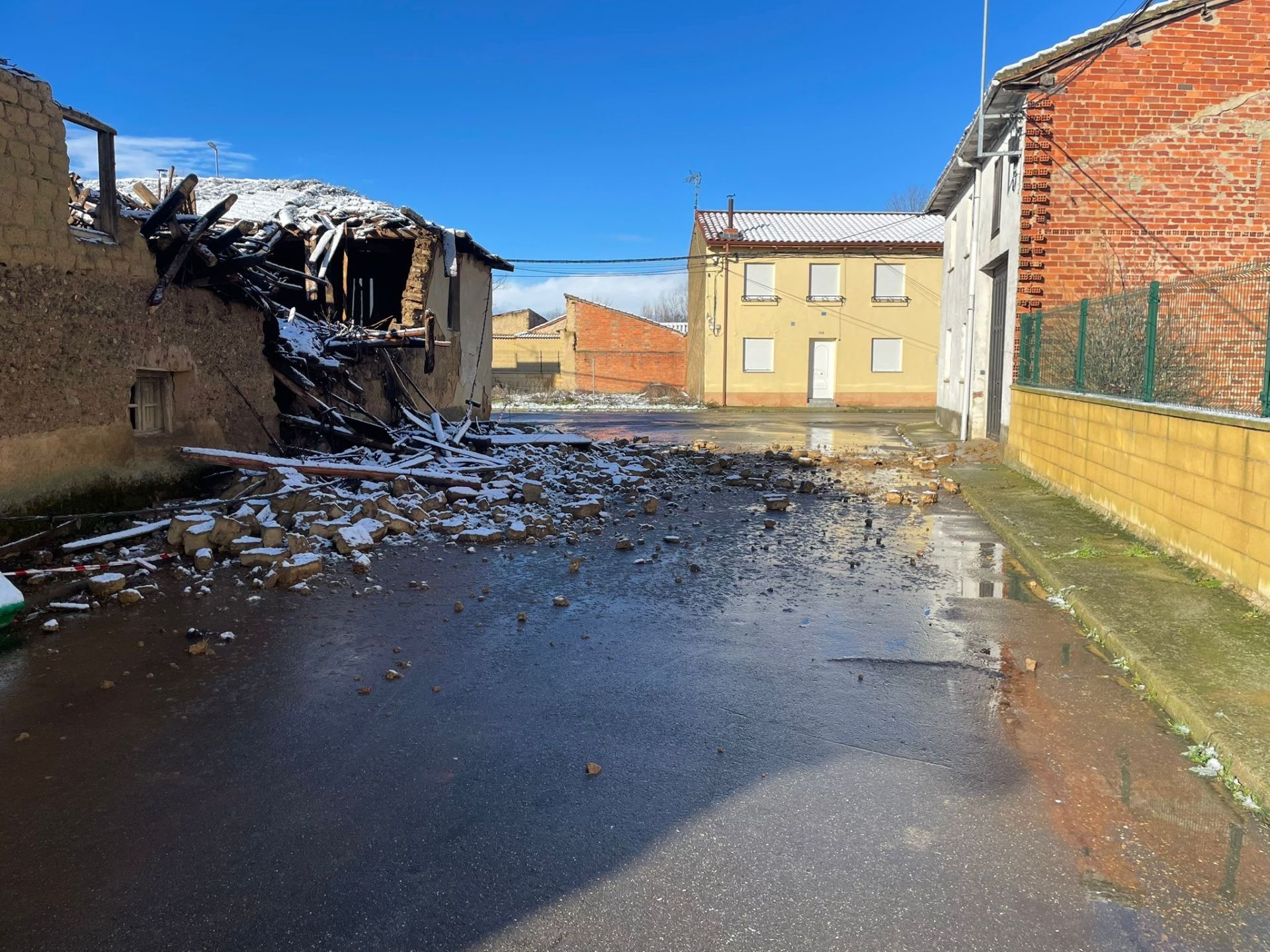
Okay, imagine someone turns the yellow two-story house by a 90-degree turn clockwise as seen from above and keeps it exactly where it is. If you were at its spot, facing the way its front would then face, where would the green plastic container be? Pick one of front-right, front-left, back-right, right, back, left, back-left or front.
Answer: left

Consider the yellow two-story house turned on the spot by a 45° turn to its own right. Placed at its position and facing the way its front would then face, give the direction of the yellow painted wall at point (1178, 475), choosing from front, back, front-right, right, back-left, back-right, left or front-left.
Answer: front-left

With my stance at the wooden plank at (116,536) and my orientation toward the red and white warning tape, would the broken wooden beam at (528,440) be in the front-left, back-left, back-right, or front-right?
back-left

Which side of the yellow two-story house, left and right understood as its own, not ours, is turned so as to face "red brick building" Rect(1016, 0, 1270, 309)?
front

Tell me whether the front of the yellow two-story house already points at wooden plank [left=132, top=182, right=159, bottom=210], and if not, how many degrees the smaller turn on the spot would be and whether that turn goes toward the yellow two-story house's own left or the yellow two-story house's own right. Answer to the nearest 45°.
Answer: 0° — it already faces it

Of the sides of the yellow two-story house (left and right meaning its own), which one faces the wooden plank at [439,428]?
front

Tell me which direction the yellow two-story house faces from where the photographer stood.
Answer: facing the viewer

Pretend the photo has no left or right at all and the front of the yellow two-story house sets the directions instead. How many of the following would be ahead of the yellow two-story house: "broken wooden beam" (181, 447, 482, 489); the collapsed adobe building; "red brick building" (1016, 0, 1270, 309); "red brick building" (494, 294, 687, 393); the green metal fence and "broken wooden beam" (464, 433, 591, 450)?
5

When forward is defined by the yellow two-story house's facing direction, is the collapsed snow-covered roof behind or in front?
in front

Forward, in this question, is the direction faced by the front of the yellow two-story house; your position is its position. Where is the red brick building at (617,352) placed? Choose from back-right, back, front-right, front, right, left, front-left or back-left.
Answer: back-right

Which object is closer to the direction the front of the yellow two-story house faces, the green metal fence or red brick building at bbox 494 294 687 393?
the green metal fence

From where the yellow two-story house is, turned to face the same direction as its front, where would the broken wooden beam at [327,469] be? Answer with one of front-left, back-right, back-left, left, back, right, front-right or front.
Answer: front

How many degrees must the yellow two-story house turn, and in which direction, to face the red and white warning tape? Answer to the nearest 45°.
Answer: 0° — it already faces it

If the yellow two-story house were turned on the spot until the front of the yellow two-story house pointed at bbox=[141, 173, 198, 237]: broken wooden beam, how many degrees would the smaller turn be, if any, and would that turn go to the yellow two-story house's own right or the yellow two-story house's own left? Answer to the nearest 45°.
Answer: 0° — it already faces it

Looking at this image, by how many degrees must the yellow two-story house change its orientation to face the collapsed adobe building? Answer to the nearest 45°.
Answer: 0° — it already faces it
